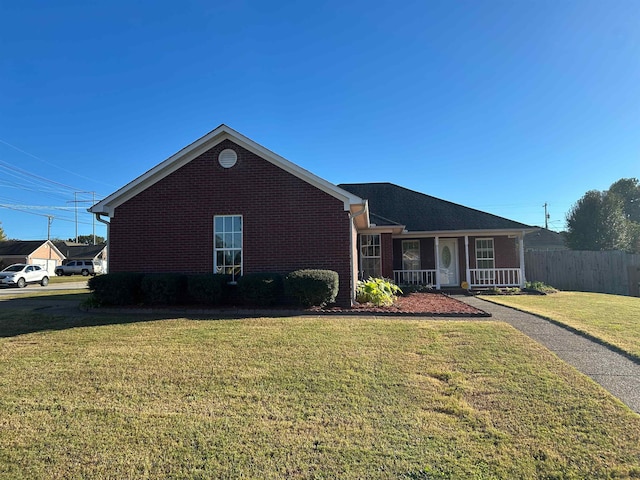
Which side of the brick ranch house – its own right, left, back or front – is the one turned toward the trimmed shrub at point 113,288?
right

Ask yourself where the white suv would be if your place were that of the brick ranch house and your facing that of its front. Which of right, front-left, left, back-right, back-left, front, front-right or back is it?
back-right

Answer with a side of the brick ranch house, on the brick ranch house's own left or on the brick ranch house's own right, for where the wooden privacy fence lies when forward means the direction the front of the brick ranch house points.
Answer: on the brick ranch house's own left
